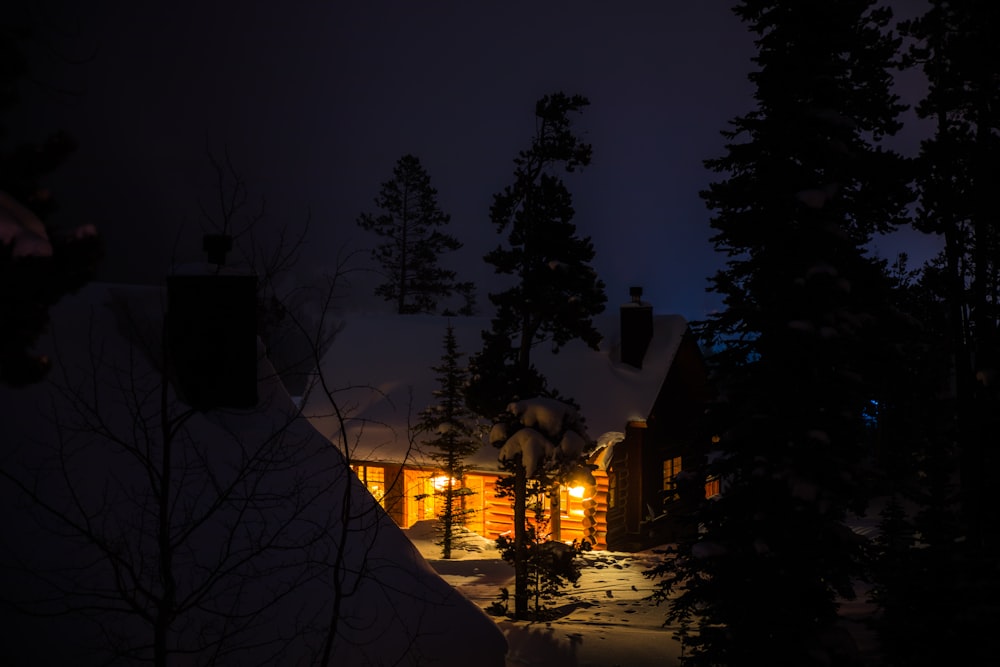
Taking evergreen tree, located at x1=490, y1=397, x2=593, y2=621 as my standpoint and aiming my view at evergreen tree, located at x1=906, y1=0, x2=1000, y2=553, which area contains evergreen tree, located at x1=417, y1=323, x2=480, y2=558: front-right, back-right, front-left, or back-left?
back-left

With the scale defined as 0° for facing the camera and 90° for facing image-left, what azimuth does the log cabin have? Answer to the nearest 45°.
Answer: approximately 45°

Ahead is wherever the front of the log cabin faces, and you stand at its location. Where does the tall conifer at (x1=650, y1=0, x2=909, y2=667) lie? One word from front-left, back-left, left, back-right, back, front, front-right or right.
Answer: front-left

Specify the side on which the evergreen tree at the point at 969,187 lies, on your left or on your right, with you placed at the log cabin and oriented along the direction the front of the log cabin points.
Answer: on your left

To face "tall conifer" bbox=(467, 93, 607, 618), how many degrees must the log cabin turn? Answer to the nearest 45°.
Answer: approximately 45° to its left

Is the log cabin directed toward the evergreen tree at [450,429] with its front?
yes

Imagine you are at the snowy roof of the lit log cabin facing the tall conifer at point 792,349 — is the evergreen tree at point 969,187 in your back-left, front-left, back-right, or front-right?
front-left

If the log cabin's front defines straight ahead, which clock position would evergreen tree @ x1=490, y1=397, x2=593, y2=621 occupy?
The evergreen tree is roughly at 11 o'clock from the log cabin.

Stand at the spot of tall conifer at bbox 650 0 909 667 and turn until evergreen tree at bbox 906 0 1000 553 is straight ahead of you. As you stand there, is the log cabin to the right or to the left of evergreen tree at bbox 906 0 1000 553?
left
